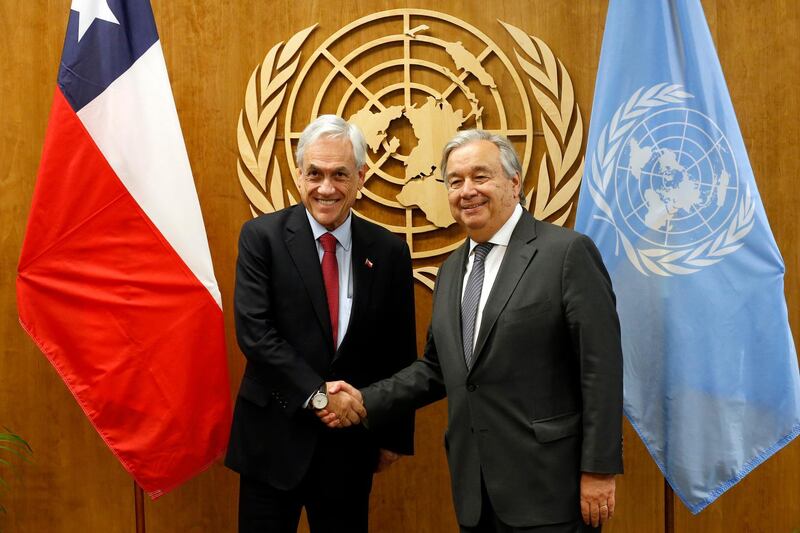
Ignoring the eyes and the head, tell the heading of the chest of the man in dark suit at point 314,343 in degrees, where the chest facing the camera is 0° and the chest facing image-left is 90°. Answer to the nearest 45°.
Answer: approximately 0°

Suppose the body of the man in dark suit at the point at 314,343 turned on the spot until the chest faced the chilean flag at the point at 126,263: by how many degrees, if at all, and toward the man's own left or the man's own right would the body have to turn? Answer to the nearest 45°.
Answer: approximately 135° to the man's own right

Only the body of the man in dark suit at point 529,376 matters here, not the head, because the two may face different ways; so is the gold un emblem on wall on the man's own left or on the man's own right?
on the man's own right

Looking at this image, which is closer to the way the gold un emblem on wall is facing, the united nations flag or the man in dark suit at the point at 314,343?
the man in dark suit

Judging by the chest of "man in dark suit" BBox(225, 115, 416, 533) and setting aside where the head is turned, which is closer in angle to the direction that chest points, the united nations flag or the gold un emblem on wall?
the united nations flag

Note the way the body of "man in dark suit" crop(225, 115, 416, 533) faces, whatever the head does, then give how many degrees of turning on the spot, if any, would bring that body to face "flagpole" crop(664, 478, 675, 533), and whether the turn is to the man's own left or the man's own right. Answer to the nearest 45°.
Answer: approximately 90° to the man's own left

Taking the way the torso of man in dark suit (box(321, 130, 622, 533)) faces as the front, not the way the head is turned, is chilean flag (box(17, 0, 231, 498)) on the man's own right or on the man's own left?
on the man's own right

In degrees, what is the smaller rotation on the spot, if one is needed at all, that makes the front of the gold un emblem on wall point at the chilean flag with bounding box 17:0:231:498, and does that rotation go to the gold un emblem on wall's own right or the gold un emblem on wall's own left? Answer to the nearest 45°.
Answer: approximately 45° to the gold un emblem on wall's own right

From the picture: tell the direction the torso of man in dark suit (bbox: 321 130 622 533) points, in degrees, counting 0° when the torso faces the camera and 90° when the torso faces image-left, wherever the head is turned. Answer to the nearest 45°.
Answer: approximately 45°
